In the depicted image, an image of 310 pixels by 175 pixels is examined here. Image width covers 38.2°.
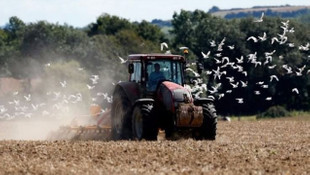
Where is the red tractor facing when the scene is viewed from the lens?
facing the viewer and to the right of the viewer
